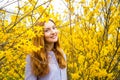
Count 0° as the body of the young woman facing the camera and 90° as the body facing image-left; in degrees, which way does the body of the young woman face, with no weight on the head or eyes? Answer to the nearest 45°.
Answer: approximately 315°
